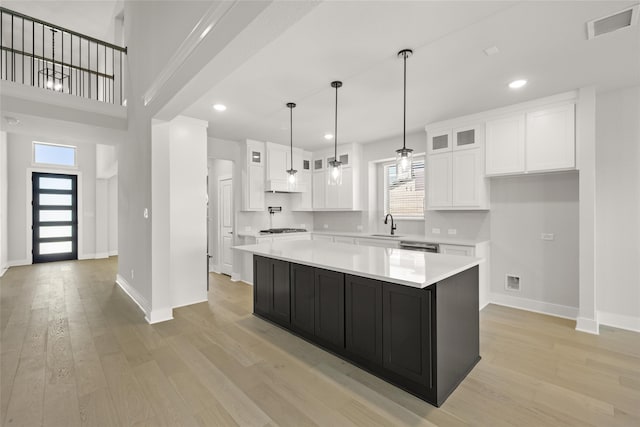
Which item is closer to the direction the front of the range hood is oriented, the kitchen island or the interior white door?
the kitchen island

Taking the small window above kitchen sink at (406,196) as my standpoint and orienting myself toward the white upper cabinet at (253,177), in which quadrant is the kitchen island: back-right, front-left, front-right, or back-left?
front-left

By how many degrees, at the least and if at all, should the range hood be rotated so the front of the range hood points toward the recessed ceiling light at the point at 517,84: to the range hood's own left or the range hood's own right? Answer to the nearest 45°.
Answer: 0° — it already faces it

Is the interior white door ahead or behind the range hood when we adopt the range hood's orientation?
behind

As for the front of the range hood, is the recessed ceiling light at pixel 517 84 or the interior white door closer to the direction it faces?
the recessed ceiling light

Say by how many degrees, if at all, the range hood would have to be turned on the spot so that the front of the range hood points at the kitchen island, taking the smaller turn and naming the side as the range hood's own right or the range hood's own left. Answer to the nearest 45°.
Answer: approximately 45° to the range hood's own right

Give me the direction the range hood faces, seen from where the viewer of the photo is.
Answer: facing the viewer and to the right of the viewer

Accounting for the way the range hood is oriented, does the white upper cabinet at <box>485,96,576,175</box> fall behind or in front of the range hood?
in front

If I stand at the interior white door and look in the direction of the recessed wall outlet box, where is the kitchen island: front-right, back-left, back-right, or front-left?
front-right

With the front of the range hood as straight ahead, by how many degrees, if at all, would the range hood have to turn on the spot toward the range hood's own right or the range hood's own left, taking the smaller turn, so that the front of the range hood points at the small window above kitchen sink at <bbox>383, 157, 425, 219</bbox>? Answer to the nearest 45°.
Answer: approximately 45° to the range hood's own left
